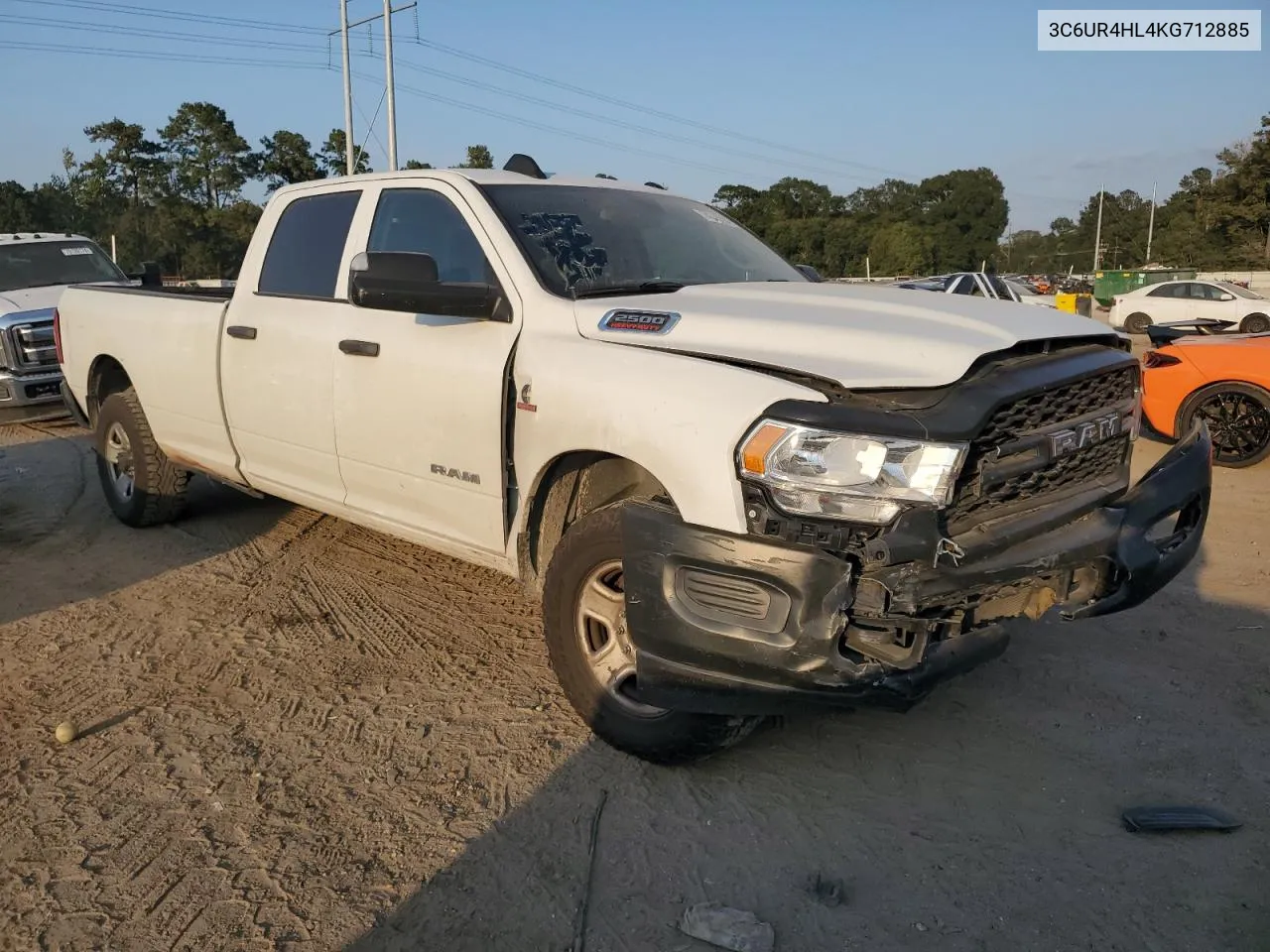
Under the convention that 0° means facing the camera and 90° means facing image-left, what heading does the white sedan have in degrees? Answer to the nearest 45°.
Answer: approximately 270°

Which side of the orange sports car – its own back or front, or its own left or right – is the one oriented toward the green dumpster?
left

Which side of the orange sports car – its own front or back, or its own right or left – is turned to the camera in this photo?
right
